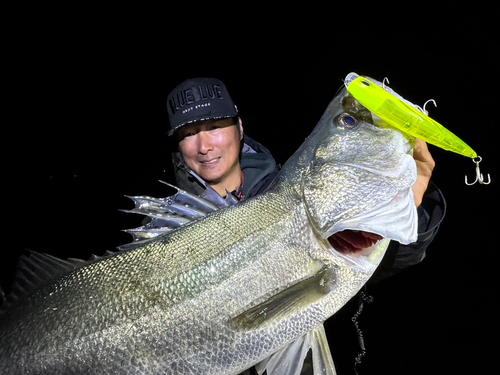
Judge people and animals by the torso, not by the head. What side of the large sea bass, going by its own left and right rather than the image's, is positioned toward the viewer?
right

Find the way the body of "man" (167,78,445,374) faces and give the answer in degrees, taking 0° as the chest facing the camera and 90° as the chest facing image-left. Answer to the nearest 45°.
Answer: approximately 0°
